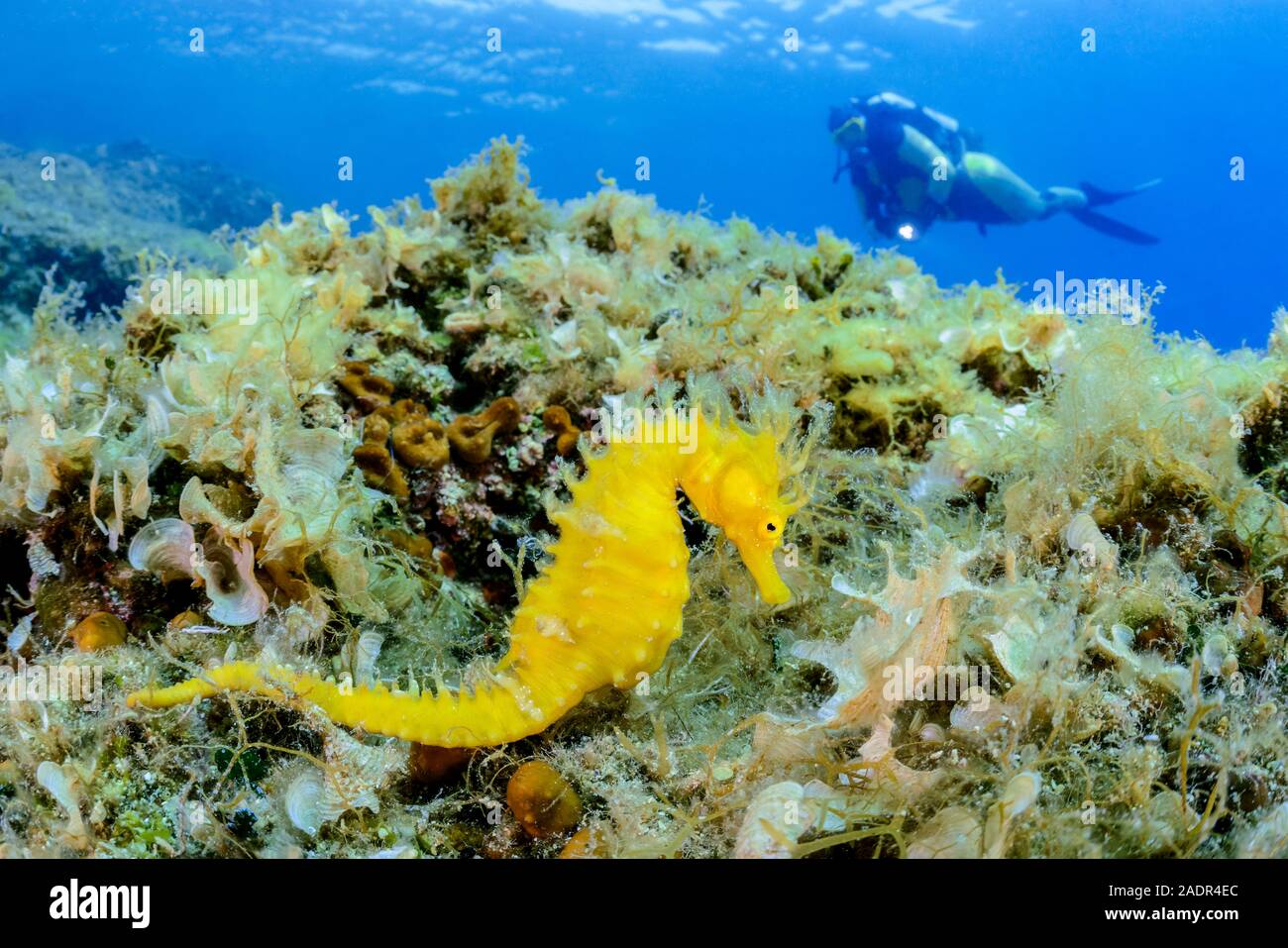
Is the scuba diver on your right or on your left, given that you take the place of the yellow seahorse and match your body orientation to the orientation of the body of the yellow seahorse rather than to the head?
on your left

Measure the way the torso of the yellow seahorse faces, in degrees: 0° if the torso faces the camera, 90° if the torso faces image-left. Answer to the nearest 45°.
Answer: approximately 270°
